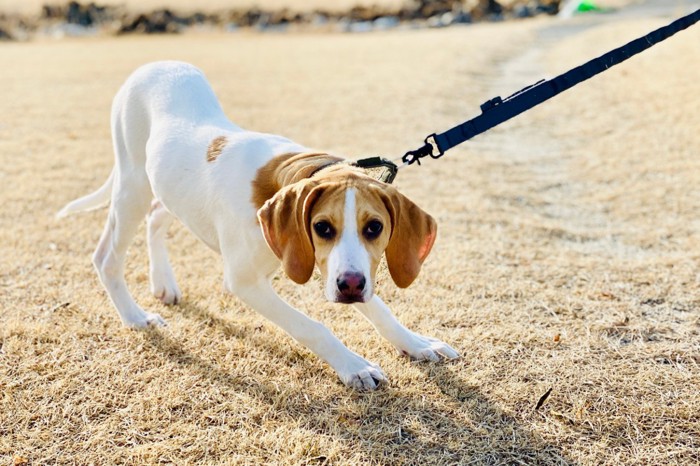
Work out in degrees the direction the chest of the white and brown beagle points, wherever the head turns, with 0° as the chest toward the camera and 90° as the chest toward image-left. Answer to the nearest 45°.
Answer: approximately 315°

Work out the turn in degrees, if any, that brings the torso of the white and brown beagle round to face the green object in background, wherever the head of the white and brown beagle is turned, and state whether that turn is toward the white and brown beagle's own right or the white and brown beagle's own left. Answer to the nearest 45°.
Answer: approximately 90° to the white and brown beagle's own left
